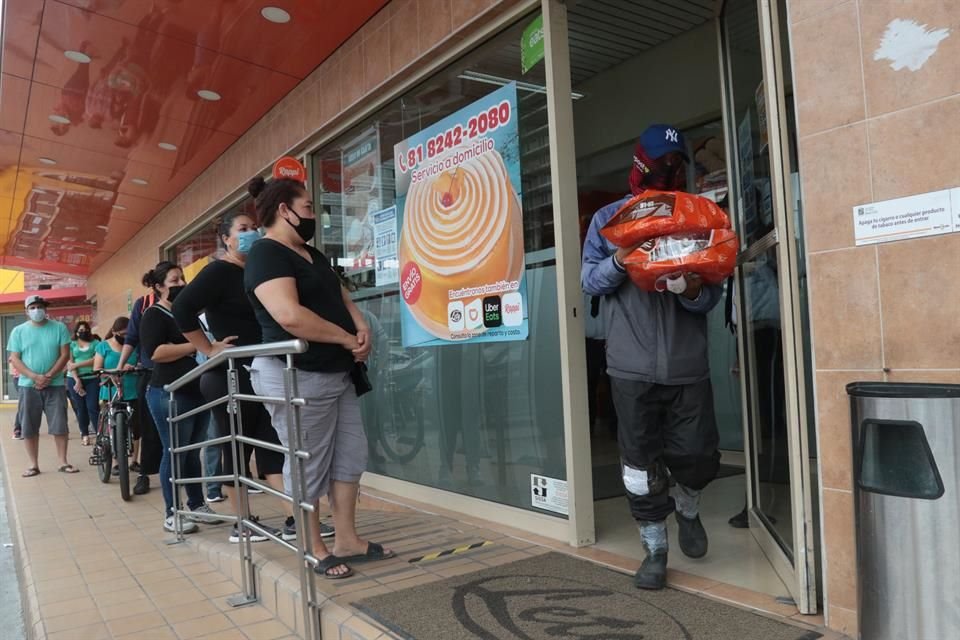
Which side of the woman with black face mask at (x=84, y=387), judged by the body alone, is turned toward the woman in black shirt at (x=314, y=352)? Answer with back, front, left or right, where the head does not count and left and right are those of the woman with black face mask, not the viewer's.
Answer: front

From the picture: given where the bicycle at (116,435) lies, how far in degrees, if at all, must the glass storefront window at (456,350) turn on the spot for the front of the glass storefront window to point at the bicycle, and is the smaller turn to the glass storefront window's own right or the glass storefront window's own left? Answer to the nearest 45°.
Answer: approximately 90° to the glass storefront window's own right

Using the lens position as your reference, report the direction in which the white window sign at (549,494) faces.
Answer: facing the viewer and to the left of the viewer

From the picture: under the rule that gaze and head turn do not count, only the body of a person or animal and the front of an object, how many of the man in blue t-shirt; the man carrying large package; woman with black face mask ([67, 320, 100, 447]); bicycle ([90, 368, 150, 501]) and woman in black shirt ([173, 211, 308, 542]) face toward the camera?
4

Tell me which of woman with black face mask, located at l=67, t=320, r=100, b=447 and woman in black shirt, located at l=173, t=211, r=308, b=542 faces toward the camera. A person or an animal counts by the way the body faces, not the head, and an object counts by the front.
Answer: the woman with black face mask

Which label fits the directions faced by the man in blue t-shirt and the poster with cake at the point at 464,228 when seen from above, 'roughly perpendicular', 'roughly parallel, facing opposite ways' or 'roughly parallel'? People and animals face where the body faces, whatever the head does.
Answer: roughly perpendicular

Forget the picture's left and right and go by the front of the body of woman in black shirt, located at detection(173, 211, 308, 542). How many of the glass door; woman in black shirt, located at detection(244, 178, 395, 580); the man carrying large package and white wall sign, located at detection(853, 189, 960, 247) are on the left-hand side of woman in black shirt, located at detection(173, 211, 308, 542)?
0

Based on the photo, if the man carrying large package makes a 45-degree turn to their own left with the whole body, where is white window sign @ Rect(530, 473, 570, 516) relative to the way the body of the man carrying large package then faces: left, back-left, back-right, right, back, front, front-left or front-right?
back

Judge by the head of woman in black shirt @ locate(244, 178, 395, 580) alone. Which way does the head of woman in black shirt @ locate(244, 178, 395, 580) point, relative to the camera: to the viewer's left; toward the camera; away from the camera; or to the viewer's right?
to the viewer's right

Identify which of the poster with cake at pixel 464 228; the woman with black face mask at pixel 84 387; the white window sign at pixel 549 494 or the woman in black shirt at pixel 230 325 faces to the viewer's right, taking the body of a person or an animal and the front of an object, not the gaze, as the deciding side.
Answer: the woman in black shirt

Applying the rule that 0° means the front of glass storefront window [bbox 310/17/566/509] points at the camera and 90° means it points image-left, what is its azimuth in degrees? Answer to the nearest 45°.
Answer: approximately 45°

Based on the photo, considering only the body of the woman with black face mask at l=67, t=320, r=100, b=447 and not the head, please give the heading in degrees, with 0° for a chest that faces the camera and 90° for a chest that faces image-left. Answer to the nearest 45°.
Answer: approximately 0°

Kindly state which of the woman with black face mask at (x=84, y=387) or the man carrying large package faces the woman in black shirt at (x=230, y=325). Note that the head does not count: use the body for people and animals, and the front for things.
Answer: the woman with black face mask

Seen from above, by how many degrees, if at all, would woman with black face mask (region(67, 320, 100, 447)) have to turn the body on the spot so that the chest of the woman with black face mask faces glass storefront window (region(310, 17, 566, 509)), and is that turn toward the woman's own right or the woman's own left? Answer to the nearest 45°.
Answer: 0° — they already face it

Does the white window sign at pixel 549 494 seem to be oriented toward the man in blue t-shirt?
no

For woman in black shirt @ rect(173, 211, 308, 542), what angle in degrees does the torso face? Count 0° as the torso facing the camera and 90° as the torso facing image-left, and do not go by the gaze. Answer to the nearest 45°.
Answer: approximately 270°

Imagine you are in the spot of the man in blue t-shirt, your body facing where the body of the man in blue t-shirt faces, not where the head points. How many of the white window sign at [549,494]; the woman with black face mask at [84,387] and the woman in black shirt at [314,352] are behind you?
1

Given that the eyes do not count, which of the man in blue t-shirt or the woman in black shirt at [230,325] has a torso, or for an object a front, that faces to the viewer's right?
the woman in black shirt

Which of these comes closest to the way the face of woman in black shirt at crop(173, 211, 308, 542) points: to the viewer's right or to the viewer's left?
to the viewer's right

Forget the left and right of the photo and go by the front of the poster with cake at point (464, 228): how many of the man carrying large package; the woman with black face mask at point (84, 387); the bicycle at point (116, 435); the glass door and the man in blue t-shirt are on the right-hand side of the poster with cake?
3

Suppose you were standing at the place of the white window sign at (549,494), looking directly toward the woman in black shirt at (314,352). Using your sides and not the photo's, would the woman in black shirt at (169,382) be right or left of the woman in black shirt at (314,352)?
right

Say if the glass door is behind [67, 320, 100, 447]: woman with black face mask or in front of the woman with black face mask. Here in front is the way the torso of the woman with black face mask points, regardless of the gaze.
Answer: in front

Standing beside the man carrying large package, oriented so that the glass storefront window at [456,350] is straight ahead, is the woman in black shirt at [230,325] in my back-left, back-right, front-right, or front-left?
front-left

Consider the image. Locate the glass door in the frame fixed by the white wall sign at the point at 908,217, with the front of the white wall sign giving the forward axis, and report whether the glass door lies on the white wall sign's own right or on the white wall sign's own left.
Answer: on the white wall sign's own right
